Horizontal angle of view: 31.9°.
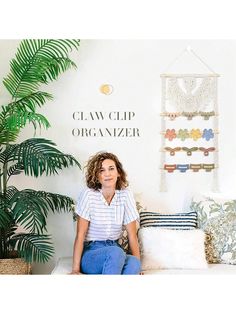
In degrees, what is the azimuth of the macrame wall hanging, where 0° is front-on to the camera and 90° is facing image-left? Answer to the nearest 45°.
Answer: approximately 0°

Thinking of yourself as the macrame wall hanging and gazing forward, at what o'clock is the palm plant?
The palm plant is roughly at 2 o'clock from the macrame wall hanging.
